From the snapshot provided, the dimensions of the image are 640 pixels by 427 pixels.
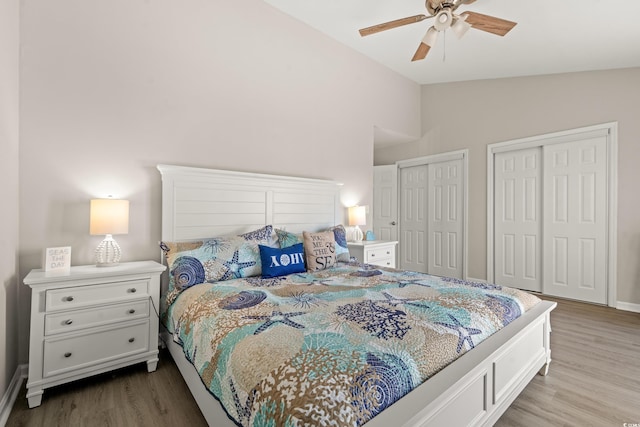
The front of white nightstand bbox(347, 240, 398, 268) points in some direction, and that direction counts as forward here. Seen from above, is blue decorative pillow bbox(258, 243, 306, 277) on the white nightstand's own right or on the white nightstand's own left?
on the white nightstand's own right

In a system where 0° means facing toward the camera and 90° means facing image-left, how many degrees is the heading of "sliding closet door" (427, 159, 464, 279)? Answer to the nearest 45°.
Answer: approximately 45°

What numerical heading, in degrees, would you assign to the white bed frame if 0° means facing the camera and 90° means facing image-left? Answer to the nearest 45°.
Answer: approximately 315°

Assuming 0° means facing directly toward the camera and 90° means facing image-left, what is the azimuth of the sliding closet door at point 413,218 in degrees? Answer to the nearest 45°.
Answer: approximately 45°

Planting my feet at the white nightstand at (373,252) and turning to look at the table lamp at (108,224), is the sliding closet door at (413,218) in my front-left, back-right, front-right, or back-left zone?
back-right

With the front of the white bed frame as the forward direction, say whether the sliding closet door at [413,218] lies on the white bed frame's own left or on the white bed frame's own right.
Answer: on the white bed frame's own left
